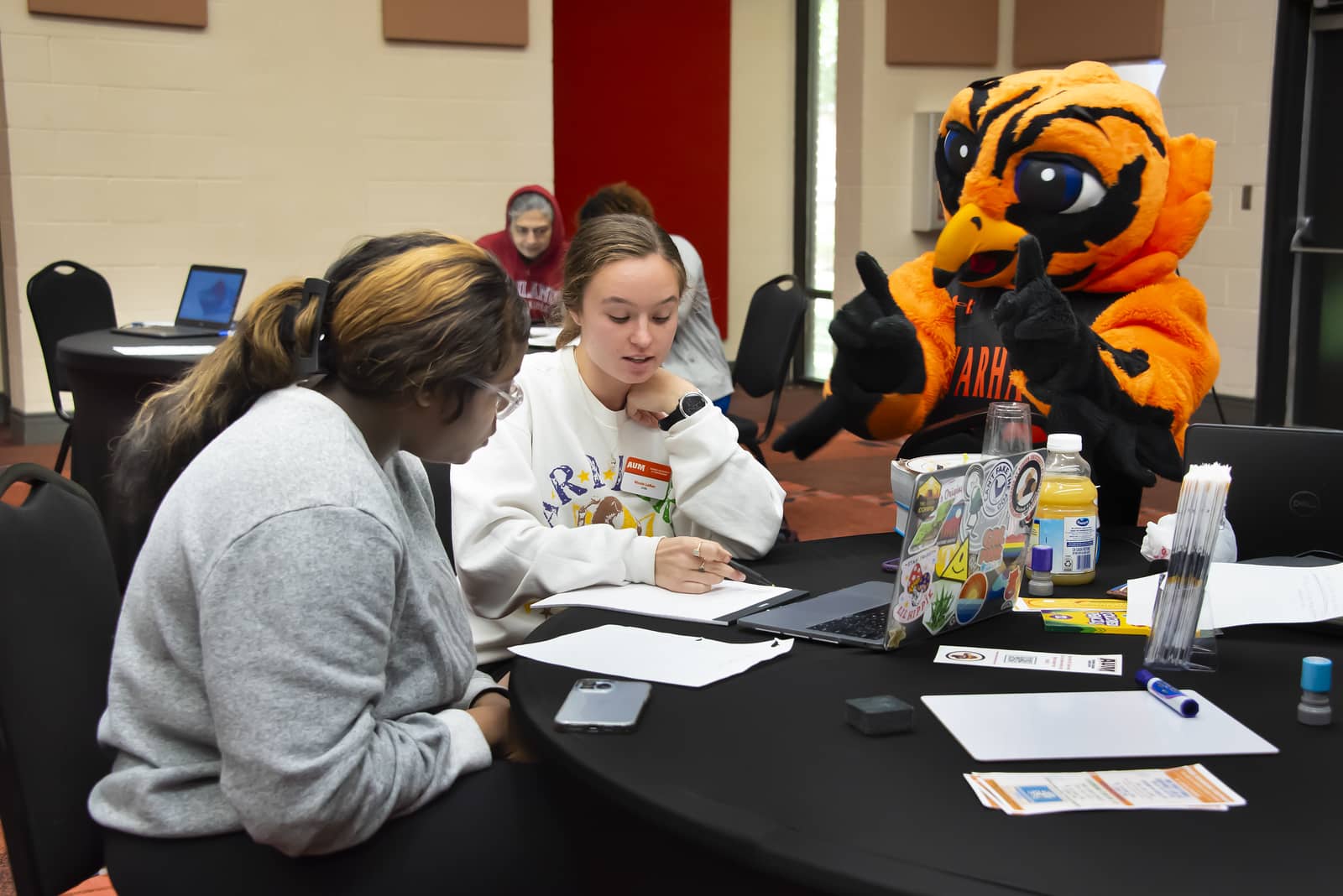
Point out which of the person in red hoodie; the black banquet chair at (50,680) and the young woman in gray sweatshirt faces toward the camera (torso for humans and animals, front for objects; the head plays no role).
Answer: the person in red hoodie

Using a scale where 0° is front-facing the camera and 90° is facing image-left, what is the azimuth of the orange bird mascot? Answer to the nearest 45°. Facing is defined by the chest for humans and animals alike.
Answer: approximately 45°

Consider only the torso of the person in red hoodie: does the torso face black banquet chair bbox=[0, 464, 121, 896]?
yes

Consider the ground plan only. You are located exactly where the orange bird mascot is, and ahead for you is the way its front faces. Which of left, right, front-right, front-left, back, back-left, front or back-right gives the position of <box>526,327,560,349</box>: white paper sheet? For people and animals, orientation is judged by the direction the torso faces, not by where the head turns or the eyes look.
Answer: right

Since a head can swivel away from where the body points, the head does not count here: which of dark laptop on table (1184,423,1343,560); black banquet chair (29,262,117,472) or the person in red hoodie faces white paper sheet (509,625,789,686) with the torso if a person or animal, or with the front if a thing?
the person in red hoodie

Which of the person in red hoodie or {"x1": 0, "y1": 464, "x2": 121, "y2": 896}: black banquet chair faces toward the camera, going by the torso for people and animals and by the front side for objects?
the person in red hoodie

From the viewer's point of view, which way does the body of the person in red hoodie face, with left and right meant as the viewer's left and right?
facing the viewer

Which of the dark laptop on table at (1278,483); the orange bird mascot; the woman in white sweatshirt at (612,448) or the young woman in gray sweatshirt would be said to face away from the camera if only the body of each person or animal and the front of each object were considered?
the dark laptop on table

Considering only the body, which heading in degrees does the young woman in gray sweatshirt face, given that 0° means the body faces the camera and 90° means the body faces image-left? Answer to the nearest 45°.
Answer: approximately 270°

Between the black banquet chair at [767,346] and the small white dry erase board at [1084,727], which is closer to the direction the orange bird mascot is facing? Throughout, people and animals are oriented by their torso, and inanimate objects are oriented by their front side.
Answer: the small white dry erase board

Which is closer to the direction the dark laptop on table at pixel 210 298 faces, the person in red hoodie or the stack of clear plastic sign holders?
the stack of clear plastic sign holders

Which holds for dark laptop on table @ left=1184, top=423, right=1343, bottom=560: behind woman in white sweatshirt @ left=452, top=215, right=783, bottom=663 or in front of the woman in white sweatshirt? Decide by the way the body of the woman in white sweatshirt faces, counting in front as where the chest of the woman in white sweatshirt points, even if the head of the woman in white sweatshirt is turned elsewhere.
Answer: in front

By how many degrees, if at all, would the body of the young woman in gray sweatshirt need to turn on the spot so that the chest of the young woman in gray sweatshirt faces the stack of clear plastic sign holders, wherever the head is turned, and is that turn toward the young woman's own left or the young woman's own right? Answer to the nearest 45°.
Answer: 0° — they already face it
